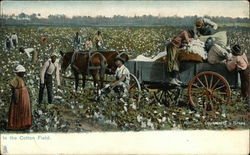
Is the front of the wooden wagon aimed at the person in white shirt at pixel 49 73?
yes

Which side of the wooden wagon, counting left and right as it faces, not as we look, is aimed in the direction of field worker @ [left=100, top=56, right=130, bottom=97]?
front

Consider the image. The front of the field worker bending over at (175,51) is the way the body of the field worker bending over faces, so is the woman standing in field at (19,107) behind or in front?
behind

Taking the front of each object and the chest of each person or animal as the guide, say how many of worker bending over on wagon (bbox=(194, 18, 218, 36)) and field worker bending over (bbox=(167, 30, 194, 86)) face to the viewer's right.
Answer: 1

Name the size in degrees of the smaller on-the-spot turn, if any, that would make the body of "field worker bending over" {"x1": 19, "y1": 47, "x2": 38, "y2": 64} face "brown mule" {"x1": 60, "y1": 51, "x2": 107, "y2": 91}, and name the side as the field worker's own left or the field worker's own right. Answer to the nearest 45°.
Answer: approximately 180°

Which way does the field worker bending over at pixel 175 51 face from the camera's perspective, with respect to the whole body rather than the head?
to the viewer's right

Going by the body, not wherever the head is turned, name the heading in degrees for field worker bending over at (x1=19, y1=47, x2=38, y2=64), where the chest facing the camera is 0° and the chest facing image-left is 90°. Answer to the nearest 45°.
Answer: approximately 90°

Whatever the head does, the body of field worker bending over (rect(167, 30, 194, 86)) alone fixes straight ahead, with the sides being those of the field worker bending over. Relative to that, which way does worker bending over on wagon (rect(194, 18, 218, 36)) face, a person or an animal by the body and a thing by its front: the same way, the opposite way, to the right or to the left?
the opposite way

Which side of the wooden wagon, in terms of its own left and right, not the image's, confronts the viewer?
left

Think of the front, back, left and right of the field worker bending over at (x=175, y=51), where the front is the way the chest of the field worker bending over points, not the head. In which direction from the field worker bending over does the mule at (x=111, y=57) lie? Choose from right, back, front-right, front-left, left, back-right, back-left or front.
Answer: back
